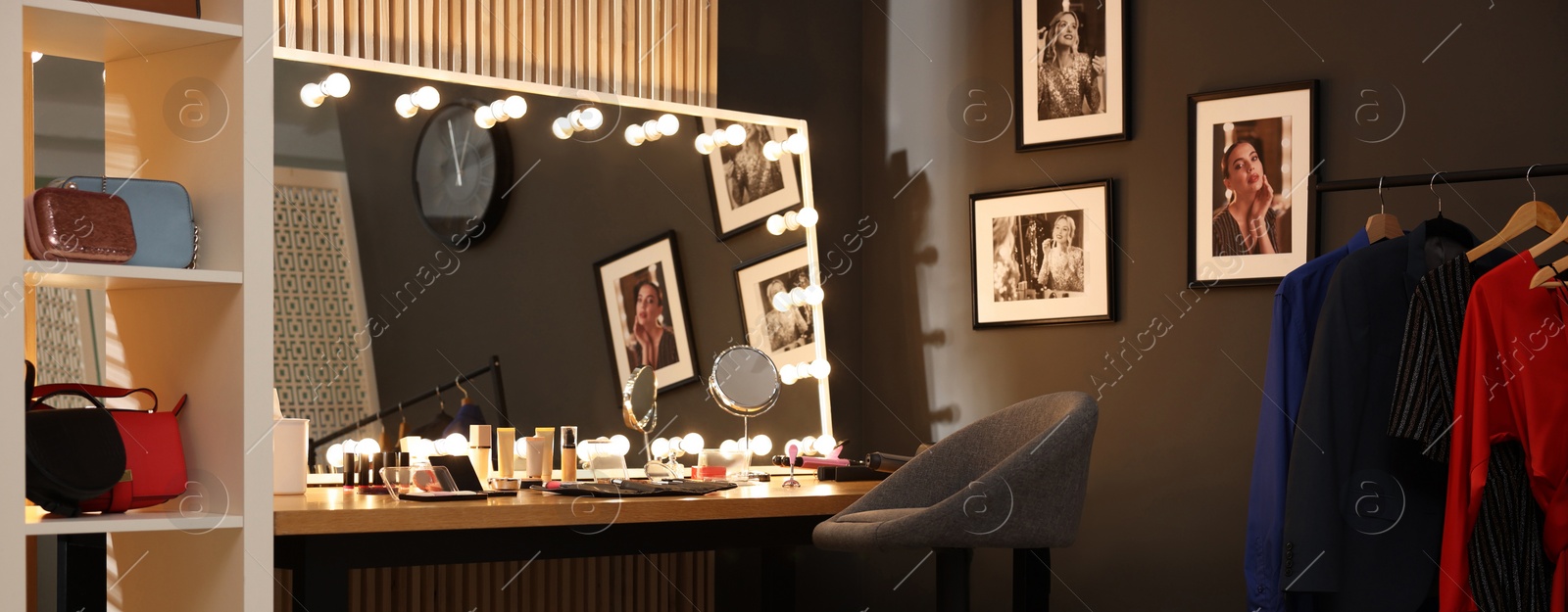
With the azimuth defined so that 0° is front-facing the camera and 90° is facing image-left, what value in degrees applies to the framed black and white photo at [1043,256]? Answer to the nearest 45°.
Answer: approximately 45°

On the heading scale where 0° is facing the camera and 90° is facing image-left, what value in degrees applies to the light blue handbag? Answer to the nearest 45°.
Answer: approximately 0°

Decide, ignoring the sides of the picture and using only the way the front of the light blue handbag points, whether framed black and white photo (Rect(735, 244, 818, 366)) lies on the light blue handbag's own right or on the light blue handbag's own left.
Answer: on the light blue handbag's own left

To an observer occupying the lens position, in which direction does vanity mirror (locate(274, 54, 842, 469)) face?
facing the viewer and to the right of the viewer

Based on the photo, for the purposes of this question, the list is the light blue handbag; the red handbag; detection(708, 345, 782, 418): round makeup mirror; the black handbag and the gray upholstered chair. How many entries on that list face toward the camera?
4

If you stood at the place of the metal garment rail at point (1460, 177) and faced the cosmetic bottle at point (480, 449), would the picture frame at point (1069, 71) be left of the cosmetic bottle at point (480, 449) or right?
right

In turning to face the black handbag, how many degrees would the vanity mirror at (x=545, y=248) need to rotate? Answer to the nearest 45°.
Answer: approximately 90° to its right

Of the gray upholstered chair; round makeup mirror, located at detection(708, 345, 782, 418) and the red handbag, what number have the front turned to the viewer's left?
1

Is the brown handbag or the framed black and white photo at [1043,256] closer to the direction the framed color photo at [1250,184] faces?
the brown handbag

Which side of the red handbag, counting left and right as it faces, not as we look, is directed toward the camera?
front

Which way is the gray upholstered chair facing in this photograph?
to the viewer's left
